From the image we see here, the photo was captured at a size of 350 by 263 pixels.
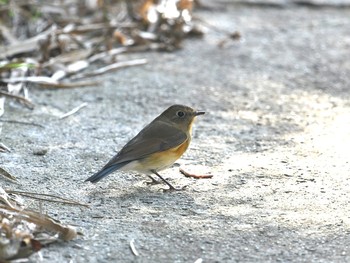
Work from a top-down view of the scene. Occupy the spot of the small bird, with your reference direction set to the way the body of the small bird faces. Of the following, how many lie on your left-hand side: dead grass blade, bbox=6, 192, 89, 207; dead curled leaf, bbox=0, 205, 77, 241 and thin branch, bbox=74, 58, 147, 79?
1

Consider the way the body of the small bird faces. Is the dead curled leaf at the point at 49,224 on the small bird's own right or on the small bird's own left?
on the small bird's own right

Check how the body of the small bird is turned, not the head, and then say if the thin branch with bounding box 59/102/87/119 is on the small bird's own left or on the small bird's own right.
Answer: on the small bird's own left

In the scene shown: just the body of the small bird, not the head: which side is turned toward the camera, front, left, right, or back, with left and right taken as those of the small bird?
right

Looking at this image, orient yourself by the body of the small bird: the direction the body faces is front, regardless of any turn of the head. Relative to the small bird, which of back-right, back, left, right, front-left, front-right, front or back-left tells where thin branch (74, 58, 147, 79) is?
left

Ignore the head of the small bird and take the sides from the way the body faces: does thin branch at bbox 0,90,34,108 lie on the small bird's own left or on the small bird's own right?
on the small bird's own left

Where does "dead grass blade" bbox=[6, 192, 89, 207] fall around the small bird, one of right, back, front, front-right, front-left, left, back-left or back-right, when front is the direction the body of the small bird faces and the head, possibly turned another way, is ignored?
back-right
